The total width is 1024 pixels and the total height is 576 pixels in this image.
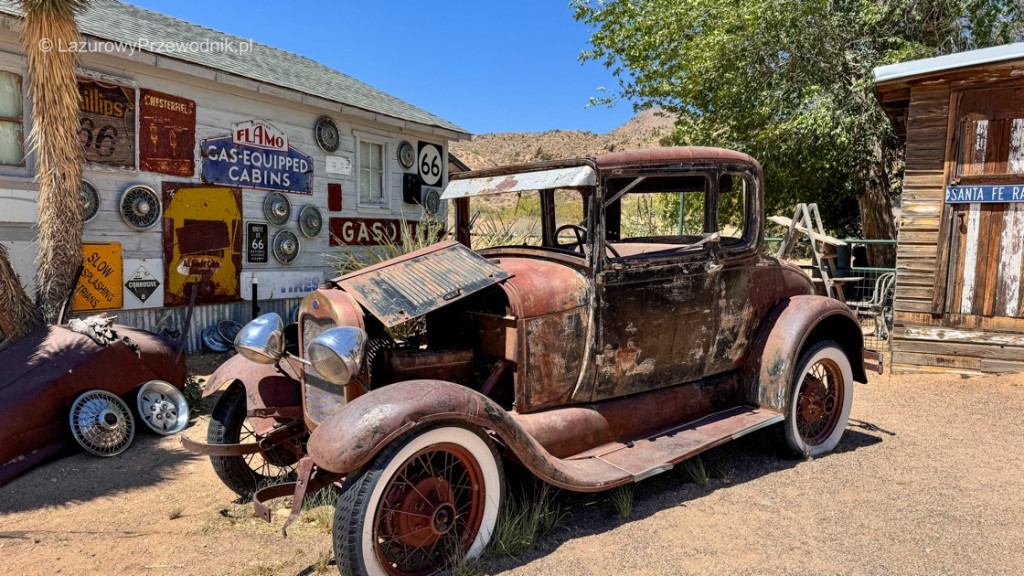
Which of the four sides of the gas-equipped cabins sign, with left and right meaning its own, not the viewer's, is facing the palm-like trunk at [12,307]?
right

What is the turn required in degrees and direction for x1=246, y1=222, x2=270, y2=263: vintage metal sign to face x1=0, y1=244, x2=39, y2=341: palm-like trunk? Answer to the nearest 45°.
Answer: approximately 90° to its right

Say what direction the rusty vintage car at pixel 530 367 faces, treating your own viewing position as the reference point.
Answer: facing the viewer and to the left of the viewer

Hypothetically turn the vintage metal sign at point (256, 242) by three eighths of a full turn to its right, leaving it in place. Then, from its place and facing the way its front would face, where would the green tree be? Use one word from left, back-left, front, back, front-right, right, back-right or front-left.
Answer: back

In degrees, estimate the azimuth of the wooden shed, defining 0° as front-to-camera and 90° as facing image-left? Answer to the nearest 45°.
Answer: approximately 0°

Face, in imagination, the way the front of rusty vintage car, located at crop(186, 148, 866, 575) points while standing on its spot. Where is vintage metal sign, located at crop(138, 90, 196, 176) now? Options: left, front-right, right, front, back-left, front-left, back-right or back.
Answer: right

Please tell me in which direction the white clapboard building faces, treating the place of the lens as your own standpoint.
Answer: facing the viewer and to the right of the viewer

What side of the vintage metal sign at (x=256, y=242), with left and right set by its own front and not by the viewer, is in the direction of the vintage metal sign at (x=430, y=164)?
left

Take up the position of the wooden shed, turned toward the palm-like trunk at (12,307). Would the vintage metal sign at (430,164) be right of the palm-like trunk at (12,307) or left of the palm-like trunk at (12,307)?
right

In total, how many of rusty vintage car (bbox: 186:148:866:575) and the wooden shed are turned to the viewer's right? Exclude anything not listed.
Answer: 0

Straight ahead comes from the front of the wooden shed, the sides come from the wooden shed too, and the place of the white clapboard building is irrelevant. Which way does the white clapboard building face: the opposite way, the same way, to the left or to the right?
to the left

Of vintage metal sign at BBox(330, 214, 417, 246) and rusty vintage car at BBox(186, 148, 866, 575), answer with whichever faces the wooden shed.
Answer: the vintage metal sign

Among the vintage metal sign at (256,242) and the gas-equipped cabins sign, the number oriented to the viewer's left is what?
0

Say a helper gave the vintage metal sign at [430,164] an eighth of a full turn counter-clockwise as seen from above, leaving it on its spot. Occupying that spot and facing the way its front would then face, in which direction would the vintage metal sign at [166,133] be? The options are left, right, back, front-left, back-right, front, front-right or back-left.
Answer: back-right

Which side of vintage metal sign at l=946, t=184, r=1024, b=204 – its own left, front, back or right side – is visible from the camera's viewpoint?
front
